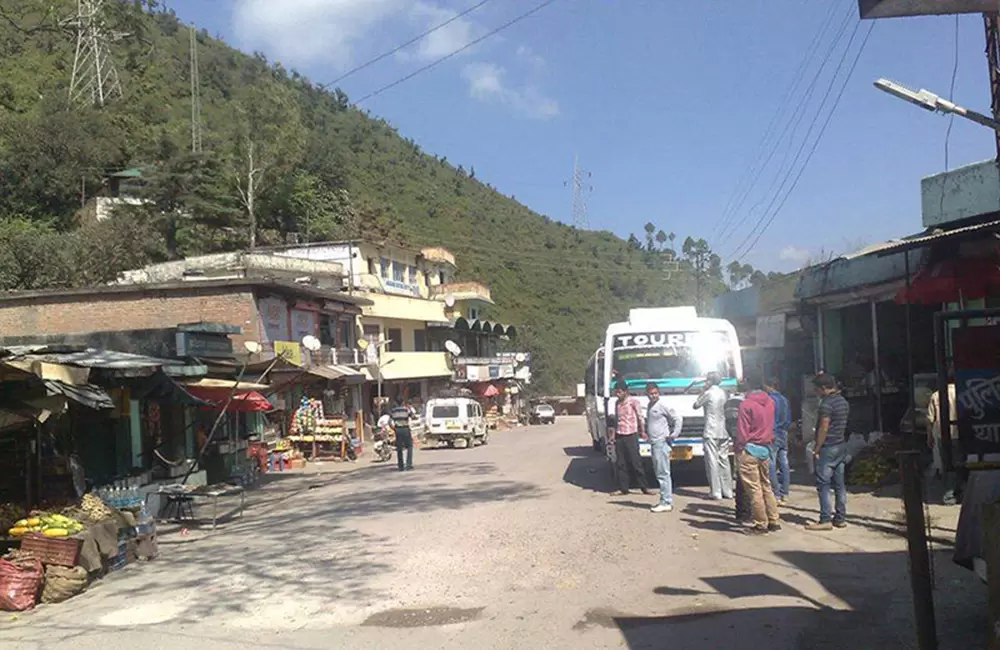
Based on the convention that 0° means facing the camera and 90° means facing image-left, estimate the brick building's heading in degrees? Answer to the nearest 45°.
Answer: approximately 315°

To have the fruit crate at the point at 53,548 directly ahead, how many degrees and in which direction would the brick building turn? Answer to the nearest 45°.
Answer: approximately 45° to its right

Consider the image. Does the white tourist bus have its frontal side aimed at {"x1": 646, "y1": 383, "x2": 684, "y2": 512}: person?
yes

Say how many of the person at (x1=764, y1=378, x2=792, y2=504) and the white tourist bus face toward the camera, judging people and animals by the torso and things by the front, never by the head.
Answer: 1

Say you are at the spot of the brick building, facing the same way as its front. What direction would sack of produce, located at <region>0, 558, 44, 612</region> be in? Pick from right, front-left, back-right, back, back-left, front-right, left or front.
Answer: front-right
